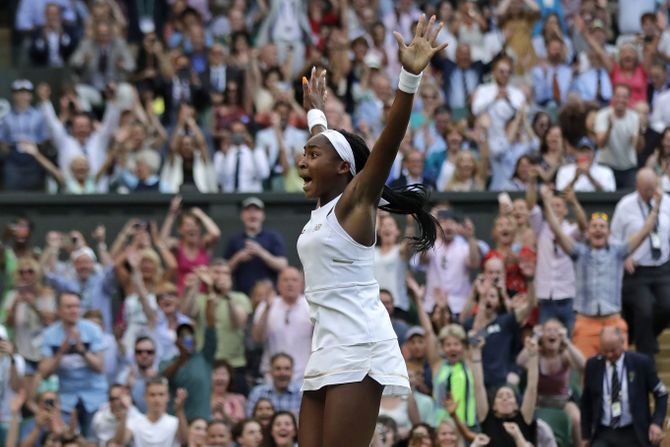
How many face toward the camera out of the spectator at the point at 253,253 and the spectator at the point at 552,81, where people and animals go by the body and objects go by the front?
2

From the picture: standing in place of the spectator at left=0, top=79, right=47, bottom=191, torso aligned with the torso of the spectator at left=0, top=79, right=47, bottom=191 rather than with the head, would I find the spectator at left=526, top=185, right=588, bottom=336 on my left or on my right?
on my left

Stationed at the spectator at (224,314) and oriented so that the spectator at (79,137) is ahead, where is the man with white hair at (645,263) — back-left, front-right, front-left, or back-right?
back-right

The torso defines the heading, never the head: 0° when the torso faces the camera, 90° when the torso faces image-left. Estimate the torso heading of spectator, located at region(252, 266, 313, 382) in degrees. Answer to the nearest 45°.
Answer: approximately 0°

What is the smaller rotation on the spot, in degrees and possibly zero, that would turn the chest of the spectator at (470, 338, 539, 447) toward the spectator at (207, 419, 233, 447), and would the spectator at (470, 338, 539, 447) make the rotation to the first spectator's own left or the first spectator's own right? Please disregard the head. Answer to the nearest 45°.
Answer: approximately 90° to the first spectator's own right

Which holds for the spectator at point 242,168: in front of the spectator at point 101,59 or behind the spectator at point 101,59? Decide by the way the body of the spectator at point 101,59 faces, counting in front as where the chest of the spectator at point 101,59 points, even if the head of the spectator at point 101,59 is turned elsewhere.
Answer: in front
